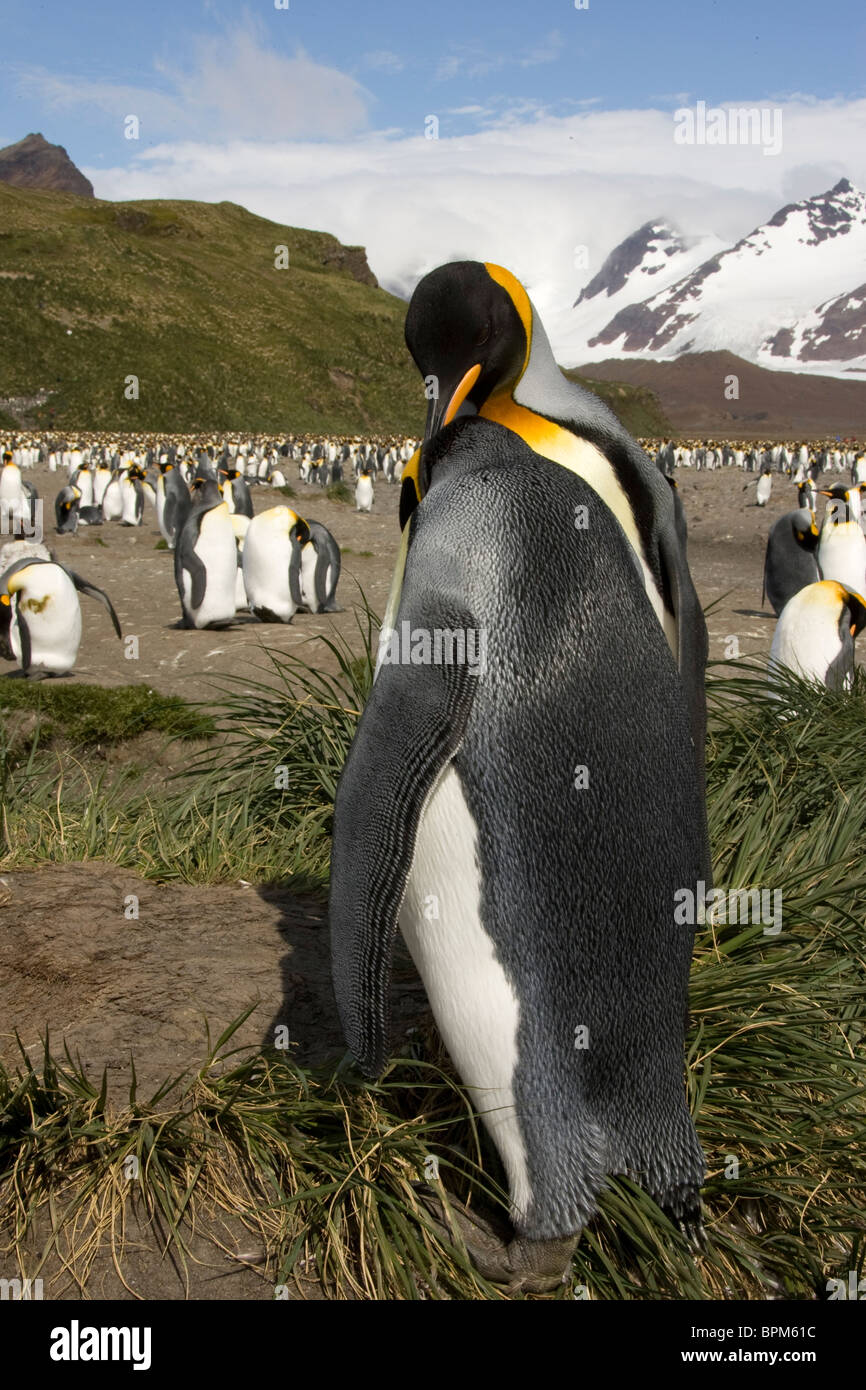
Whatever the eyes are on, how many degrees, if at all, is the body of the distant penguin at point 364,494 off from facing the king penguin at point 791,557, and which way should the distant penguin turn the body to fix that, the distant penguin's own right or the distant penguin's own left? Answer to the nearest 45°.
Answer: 0° — it already faces it

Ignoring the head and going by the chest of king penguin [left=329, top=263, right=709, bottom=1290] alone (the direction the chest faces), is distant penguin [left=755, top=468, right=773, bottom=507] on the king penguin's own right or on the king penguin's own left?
on the king penguin's own right

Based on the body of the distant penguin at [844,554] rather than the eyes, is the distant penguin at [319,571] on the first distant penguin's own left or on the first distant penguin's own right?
on the first distant penguin's own right

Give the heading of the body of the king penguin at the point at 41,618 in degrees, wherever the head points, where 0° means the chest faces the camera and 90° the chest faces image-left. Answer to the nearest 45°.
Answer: approximately 0°
